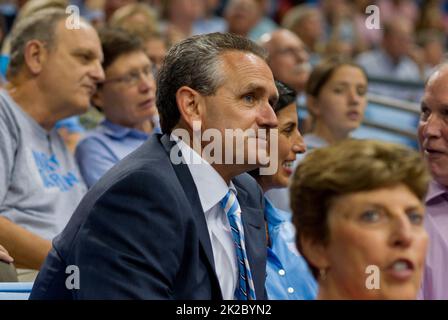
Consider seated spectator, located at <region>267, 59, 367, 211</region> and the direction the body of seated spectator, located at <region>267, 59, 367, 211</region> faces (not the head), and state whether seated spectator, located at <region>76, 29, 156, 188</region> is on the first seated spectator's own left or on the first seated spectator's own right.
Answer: on the first seated spectator's own right

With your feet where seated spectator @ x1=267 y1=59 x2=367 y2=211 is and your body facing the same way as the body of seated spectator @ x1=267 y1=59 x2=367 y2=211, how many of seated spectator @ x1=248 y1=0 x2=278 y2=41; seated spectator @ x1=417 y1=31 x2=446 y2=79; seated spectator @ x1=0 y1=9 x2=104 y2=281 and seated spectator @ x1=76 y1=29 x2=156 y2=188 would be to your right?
2

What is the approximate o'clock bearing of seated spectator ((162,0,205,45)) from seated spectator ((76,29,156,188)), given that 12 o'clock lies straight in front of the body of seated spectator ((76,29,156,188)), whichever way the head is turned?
seated spectator ((162,0,205,45)) is roughly at 8 o'clock from seated spectator ((76,29,156,188)).

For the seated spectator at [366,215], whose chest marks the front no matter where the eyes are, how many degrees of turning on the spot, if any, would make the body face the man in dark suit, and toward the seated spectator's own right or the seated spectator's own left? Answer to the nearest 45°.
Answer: approximately 180°

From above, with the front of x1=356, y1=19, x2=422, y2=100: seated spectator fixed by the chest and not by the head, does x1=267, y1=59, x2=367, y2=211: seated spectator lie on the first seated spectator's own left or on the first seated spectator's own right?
on the first seated spectator's own right

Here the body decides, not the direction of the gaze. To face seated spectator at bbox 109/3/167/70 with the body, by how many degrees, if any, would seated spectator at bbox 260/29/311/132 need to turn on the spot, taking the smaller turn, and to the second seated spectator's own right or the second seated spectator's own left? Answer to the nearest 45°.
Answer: approximately 90° to the second seated spectator's own right

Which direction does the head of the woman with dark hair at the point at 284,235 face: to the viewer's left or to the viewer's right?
to the viewer's right

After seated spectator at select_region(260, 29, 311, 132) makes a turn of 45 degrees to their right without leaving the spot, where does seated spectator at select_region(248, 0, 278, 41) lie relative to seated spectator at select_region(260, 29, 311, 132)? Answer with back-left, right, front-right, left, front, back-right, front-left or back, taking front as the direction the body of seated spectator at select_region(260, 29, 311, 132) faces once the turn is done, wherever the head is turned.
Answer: back

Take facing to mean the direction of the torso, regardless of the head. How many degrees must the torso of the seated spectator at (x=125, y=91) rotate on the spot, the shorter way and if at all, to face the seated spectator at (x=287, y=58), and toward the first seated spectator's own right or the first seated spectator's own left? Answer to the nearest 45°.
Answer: approximately 90° to the first seated spectator's own left

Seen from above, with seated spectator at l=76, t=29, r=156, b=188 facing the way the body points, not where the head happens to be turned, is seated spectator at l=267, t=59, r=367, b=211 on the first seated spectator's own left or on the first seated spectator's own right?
on the first seated spectator's own left
